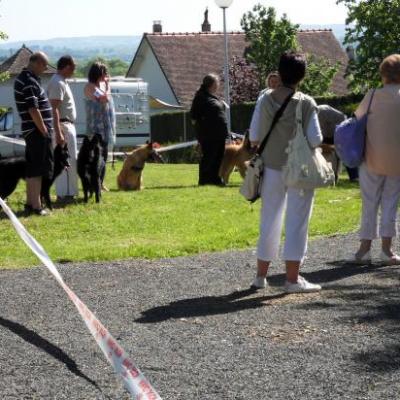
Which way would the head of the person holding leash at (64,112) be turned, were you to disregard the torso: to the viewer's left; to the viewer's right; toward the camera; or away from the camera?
to the viewer's right

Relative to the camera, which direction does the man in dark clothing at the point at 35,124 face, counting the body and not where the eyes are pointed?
to the viewer's right

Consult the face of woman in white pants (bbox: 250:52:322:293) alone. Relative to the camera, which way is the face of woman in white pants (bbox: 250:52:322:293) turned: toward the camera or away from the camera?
away from the camera

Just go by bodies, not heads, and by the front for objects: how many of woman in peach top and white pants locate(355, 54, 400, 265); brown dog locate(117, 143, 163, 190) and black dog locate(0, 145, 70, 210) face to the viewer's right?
2

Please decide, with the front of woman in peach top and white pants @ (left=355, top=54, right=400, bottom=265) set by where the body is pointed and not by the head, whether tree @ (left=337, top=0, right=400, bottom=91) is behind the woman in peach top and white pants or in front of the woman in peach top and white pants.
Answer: in front

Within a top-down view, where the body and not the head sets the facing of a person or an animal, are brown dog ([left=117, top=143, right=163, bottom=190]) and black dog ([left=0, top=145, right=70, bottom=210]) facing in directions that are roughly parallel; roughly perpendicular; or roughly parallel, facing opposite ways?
roughly parallel

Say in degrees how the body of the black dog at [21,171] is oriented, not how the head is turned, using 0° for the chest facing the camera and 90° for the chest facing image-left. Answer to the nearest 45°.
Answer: approximately 270°

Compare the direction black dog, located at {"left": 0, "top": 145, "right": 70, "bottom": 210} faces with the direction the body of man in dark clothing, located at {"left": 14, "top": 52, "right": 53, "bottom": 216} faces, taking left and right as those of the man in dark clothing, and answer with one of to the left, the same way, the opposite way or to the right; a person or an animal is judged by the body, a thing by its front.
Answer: the same way

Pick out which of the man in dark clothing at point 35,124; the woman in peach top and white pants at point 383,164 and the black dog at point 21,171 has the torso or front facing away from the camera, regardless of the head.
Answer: the woman in peach top and white pants

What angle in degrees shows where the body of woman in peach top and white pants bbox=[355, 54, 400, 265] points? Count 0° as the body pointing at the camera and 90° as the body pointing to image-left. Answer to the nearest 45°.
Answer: approximately 180°
